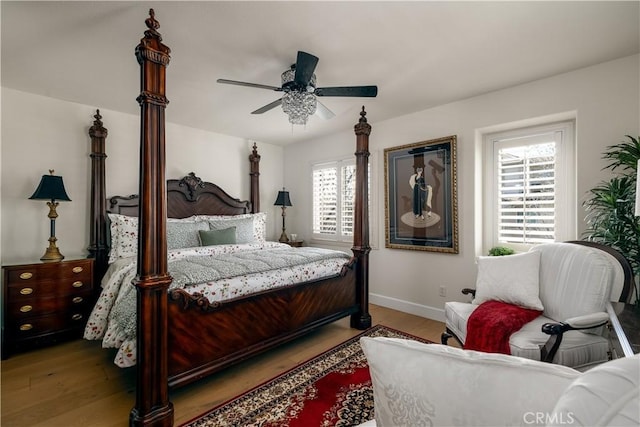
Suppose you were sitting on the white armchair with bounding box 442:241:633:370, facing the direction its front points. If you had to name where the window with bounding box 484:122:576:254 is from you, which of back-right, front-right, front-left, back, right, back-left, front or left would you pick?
back-right

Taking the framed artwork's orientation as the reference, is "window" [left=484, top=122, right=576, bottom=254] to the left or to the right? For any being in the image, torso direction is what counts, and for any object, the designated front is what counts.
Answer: on its left

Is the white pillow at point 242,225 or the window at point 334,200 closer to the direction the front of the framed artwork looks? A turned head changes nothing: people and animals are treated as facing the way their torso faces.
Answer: the white pillow

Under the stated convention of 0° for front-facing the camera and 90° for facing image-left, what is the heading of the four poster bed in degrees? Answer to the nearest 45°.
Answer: approximately 315°

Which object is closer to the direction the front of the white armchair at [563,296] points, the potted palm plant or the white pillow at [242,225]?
the white pillow

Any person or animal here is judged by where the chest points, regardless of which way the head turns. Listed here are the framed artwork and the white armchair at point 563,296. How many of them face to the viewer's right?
0

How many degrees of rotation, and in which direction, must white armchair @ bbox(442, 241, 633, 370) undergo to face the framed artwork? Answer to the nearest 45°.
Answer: approximately 90° to its right

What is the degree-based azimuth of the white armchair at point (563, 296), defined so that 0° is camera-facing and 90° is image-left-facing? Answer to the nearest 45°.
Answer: approximately 45°

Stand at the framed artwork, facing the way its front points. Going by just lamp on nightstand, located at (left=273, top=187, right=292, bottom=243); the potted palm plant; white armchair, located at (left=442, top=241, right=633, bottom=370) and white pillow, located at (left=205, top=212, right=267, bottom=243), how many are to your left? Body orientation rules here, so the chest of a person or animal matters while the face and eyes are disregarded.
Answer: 2

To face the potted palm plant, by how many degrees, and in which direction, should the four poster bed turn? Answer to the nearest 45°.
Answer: approximately 45° to its left

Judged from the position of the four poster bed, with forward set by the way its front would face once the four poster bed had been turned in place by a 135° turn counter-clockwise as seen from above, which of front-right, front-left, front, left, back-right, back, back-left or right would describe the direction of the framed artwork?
right
